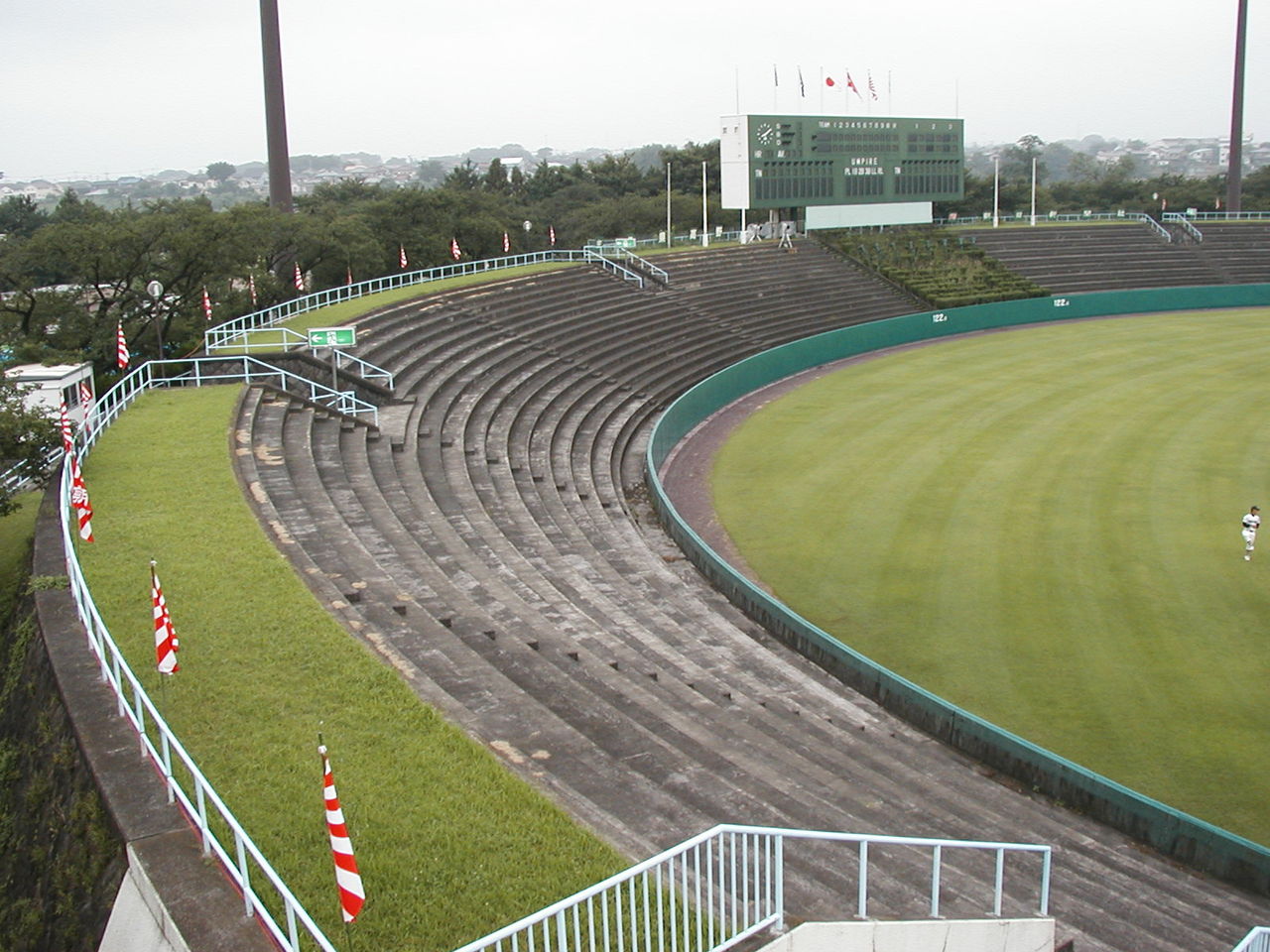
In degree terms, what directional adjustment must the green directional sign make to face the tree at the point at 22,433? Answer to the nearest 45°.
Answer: approximately 45° to its right

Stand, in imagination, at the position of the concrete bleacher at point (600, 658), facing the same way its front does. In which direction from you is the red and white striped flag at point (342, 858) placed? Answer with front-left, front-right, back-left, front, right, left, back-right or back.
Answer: right

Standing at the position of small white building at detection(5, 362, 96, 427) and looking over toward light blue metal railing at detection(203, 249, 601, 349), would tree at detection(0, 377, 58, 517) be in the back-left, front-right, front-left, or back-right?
back-right

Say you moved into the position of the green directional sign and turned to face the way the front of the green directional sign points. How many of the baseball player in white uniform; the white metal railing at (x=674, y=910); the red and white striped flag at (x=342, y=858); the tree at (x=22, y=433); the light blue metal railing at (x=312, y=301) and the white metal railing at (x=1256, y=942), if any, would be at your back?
1

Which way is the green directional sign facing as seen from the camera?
toward the camera

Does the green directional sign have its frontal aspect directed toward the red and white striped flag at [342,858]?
yes

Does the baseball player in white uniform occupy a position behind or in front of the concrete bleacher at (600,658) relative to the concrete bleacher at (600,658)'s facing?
in front

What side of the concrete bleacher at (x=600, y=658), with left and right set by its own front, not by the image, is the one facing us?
right

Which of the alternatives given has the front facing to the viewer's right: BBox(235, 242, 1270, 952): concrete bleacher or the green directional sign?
the concrete bleacher

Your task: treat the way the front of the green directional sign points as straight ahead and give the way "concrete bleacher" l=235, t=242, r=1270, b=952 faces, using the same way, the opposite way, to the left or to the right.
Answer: to the left

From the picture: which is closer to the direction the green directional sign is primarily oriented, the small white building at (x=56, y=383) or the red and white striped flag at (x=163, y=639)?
the red and white striped flag

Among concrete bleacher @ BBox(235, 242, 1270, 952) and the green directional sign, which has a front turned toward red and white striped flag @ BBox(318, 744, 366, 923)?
the green directional sign

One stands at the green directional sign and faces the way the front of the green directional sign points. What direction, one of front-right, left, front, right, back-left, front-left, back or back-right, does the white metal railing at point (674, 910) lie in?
front

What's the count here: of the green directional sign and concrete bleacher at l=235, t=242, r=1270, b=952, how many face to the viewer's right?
1
